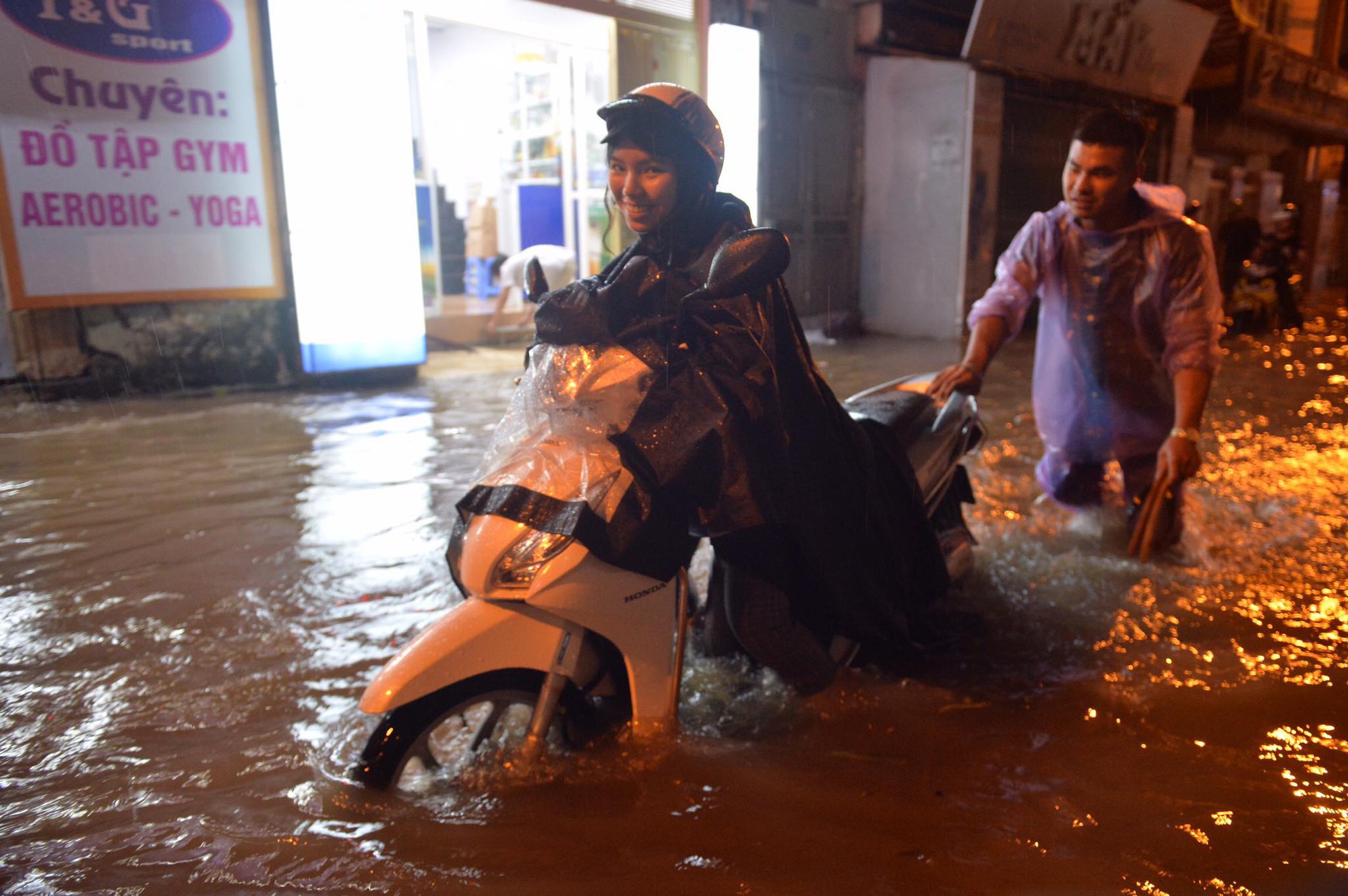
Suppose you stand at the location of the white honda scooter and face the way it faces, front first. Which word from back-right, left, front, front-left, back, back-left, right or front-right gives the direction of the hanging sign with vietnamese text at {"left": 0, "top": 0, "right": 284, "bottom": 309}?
right

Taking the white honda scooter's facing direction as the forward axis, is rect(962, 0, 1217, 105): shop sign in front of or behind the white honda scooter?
behind

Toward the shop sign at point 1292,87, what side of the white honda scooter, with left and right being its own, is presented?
back

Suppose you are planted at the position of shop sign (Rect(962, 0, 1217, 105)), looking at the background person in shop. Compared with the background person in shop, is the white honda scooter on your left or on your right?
left

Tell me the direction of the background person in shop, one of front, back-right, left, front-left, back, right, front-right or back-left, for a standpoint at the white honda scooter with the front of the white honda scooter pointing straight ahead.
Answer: back-right

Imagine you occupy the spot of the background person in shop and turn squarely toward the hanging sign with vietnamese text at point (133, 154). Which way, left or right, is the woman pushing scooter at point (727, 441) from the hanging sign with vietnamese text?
left

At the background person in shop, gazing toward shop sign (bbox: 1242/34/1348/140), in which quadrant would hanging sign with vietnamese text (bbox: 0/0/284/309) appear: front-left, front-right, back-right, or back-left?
back-right

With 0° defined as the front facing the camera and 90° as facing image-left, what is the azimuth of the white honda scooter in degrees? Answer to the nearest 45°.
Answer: approximately 45°
